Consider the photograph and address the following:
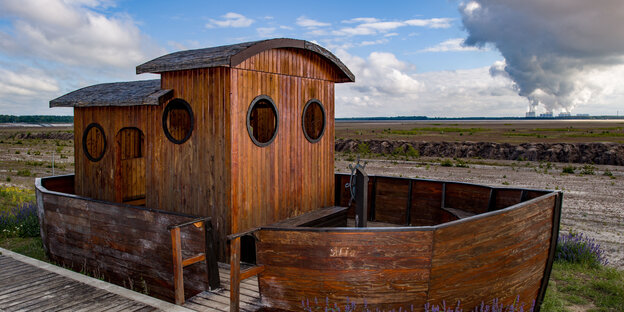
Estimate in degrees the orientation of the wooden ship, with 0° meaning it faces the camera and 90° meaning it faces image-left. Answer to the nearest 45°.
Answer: approximately 315°

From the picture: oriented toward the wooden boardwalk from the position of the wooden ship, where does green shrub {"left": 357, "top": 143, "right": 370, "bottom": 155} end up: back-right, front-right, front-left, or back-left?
back-right

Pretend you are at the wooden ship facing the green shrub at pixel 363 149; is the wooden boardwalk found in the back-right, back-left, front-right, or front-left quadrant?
back-left

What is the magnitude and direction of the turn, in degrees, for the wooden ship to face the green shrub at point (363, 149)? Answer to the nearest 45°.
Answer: approximately 135° to its left

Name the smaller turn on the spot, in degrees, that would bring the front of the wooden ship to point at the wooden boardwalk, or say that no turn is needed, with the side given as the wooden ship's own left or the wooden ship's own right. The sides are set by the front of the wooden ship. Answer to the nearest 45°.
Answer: approximately 135° to the wooden ship's own right
